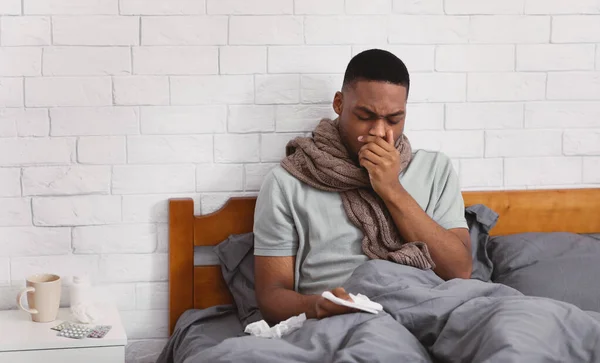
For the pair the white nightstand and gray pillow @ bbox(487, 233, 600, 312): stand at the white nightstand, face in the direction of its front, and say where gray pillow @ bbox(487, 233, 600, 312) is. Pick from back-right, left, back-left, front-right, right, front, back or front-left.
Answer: left

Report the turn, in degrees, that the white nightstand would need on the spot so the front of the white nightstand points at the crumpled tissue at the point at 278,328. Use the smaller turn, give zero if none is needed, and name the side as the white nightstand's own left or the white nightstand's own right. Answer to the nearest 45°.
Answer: approximately 45° to the white nightstand's own left

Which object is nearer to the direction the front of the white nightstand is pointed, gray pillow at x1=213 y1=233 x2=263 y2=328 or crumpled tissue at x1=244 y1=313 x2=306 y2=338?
the crumpled tissue

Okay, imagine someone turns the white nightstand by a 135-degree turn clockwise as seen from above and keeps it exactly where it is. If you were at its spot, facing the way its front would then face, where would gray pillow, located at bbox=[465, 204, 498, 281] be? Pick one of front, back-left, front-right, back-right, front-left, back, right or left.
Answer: back-right

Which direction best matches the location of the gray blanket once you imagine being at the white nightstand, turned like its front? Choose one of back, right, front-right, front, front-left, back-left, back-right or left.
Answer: front-left

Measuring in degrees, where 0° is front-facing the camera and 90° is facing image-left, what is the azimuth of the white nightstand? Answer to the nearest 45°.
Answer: approximately 0°

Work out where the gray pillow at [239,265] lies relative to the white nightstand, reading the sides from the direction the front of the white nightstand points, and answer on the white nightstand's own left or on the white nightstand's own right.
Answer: on the white nightstand's own left
